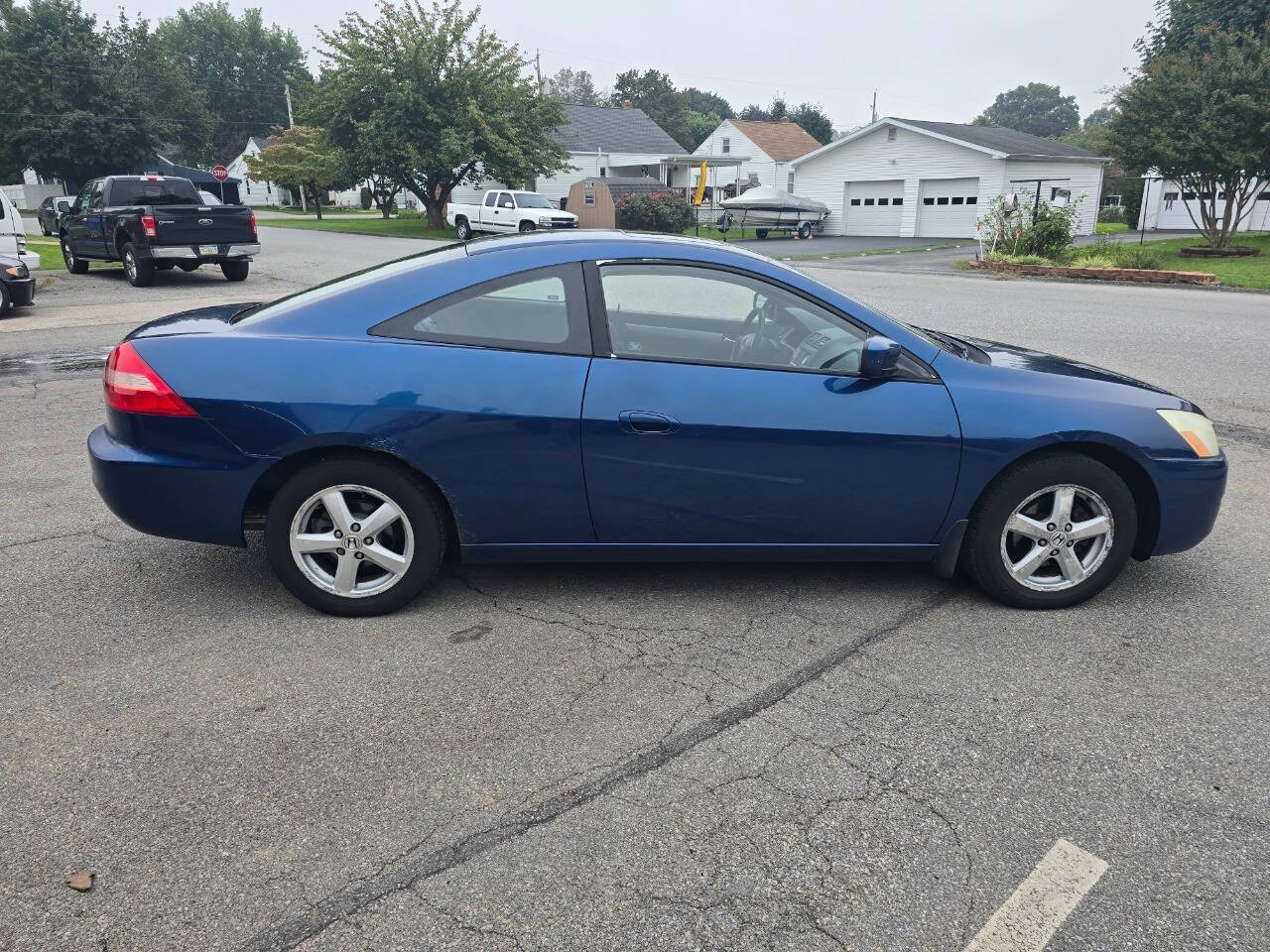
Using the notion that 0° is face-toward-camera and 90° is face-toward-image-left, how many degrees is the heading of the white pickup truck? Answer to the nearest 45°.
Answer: approximately 315°

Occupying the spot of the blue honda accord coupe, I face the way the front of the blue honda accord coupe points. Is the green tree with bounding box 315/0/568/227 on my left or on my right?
on my left

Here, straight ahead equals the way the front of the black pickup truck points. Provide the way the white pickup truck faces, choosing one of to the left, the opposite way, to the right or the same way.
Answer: the opposite way

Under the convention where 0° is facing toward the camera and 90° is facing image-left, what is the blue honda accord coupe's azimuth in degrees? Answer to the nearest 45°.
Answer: approximately 270°

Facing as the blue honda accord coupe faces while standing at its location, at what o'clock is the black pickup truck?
The black pickup truck is roughly at 8 o'clock from the blue honda accord coupe.

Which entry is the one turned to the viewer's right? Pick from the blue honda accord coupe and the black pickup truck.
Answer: the blue honda accord coupe

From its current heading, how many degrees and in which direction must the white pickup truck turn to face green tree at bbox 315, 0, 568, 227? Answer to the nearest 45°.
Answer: approximately 180°

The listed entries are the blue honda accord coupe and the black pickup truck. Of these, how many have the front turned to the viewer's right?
1

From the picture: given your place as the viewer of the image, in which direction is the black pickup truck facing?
facing away from the viewer and to the left of the viewer

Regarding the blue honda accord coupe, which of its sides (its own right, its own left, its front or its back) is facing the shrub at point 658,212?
left

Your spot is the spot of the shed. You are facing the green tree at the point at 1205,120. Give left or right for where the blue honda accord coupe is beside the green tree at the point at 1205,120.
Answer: right

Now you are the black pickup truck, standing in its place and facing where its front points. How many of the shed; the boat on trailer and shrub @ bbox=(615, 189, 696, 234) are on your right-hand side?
3

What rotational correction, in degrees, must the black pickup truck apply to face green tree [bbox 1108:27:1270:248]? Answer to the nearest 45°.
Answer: approximately 135° to its right

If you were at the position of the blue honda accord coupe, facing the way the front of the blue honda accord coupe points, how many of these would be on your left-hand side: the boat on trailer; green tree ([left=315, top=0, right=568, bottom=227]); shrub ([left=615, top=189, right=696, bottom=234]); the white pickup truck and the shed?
5

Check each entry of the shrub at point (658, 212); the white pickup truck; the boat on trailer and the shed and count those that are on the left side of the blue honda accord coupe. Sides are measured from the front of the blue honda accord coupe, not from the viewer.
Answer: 4
